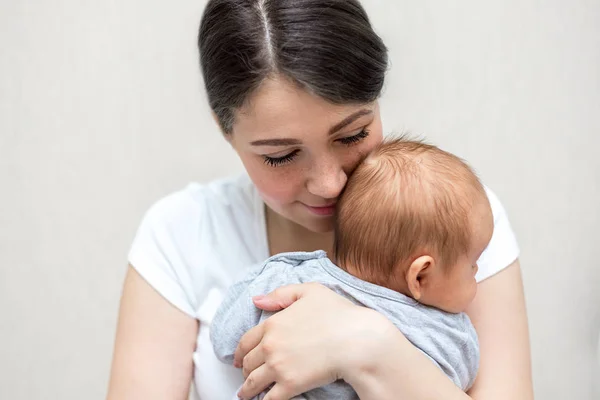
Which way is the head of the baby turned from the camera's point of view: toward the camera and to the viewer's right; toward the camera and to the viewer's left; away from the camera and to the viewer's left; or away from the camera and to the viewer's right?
away from the camera and to the viewer's right

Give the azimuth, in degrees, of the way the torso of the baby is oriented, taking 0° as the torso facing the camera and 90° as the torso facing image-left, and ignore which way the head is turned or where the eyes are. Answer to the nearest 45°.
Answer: approximately 225°

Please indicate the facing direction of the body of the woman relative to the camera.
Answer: toward the camera

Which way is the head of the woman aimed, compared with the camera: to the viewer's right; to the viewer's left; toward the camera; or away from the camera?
toward the camera
